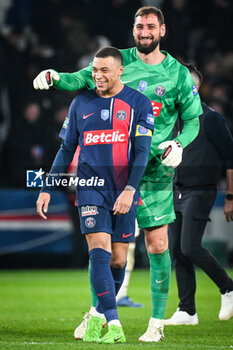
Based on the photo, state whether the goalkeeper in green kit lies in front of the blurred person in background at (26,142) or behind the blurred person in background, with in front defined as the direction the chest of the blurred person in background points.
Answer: in front

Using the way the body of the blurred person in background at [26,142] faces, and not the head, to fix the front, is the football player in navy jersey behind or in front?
in front

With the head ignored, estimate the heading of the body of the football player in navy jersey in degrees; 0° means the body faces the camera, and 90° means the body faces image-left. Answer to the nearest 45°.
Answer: approximately 0°

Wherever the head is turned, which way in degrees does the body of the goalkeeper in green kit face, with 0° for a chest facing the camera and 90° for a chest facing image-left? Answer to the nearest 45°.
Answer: approximately 0°

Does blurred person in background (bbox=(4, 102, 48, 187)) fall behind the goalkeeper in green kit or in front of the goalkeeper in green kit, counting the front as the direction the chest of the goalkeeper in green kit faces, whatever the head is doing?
behind

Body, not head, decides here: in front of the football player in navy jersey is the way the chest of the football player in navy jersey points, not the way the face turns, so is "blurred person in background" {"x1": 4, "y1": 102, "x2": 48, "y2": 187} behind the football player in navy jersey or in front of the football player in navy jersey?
behind

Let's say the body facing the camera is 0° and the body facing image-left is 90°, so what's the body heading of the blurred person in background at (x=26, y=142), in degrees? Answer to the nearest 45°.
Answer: approximately 315°
